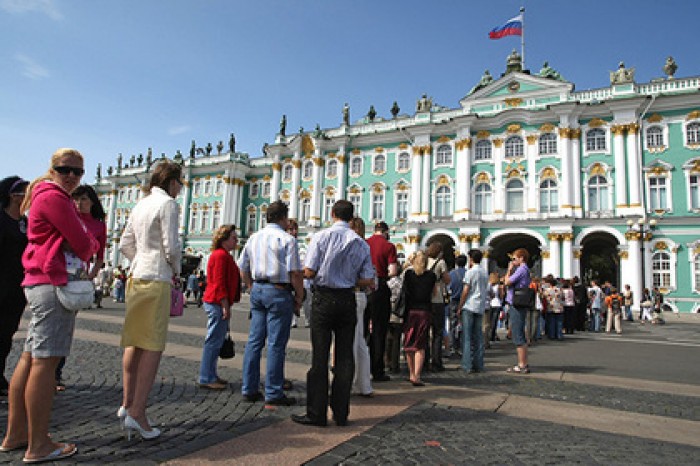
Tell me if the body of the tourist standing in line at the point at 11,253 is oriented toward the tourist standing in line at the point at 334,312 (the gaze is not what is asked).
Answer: yes

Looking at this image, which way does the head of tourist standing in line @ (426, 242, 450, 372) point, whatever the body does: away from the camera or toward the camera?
away from the camera

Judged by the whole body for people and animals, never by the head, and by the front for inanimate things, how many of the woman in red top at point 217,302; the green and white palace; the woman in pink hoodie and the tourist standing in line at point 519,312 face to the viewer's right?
2

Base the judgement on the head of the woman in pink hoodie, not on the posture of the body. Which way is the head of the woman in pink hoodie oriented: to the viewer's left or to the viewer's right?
to the viewer's right

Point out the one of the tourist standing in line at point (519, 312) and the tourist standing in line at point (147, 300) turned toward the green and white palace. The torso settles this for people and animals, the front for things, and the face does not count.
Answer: the tourist standing in line at point (147, 300)
